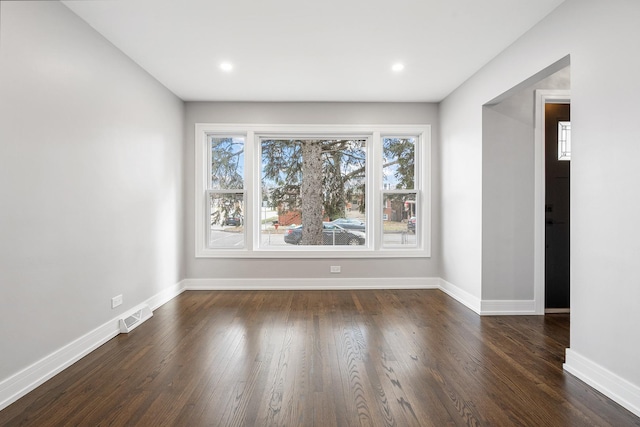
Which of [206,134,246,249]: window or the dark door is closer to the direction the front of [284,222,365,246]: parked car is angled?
the dark door

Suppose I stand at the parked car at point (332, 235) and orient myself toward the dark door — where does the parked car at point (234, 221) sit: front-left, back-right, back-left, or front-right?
back-right

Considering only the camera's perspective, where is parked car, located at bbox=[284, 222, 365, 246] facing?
facing to the right of the viewer
